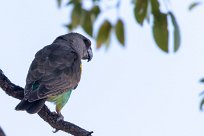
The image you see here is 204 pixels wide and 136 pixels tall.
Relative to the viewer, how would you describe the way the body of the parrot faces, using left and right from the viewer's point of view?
facing away from the viewer and to the right of the viewer
